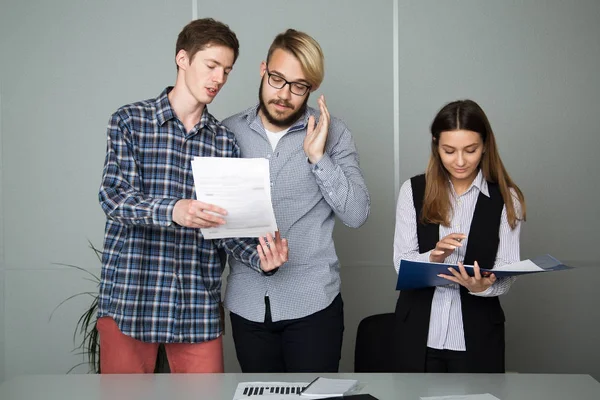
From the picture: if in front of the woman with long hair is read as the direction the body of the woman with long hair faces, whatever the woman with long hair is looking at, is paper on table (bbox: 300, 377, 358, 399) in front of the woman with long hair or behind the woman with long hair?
in front

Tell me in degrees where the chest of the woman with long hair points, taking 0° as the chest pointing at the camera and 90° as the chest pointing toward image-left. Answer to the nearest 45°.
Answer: approximately 0°

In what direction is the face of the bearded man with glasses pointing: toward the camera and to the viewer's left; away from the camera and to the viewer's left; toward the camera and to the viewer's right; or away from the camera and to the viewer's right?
toward the camera and to the viewer's left
